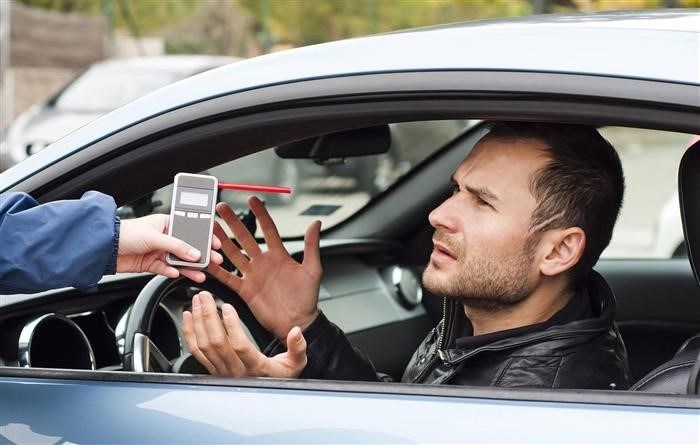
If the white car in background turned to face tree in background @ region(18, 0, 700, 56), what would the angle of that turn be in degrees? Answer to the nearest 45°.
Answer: approximately 135° to its right

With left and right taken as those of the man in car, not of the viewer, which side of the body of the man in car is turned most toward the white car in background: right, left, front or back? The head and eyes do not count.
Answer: right

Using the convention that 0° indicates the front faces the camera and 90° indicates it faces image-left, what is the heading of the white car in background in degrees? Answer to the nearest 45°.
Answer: approximately 45°

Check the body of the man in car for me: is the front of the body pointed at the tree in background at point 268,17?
no

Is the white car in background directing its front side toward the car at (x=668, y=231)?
no

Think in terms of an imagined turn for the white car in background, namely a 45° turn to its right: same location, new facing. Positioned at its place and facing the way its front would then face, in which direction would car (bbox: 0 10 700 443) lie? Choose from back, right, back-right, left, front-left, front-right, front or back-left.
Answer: left

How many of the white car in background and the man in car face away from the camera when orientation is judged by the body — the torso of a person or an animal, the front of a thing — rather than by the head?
0

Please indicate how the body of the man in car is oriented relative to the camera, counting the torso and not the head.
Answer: to the viewer's left

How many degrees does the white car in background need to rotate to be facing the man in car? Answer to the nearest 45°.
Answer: approximately 45° to its left

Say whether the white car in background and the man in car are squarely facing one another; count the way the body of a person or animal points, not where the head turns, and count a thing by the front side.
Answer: no
